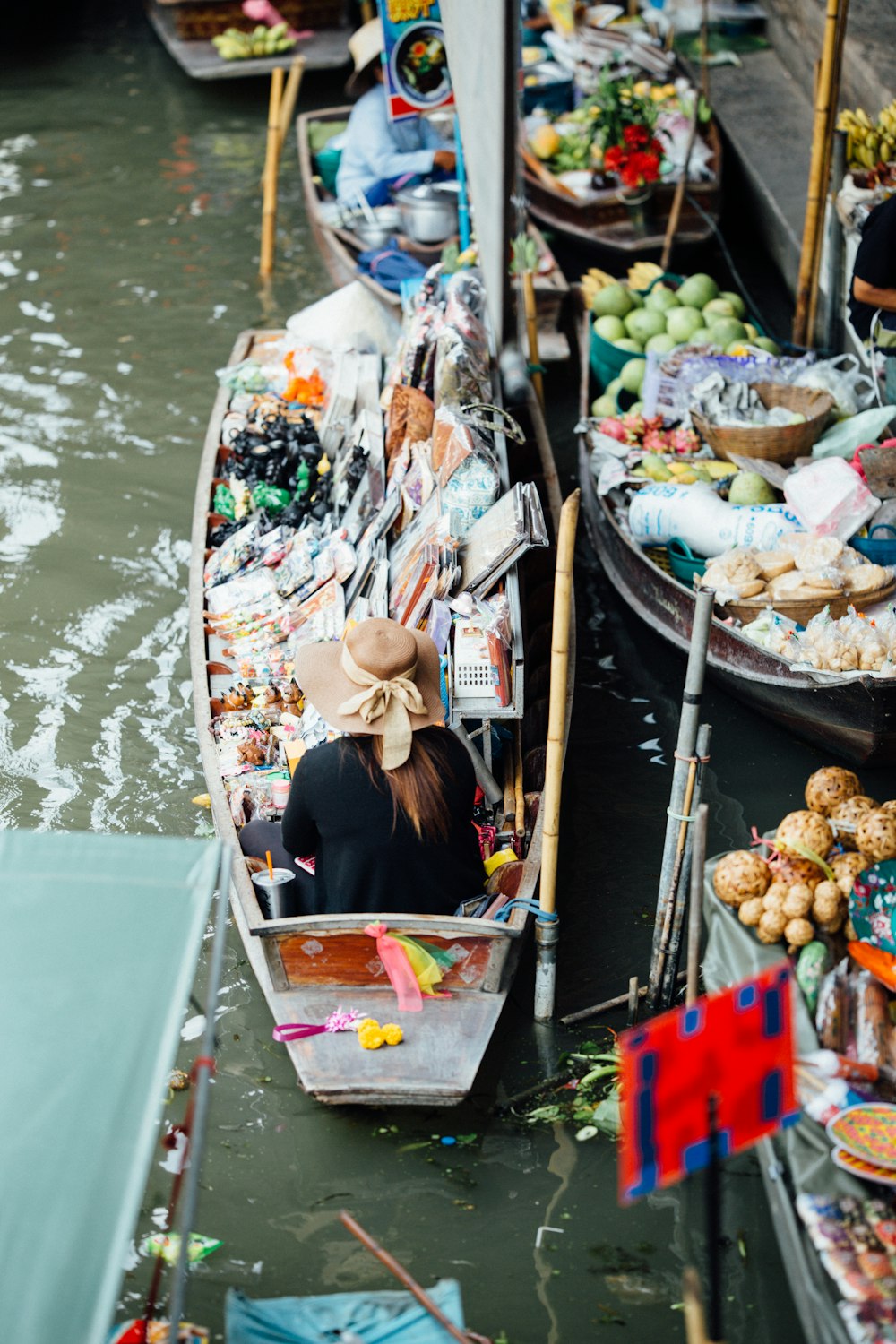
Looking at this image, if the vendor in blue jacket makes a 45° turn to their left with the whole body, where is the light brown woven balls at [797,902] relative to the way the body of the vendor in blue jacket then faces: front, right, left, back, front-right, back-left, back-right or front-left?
back-right

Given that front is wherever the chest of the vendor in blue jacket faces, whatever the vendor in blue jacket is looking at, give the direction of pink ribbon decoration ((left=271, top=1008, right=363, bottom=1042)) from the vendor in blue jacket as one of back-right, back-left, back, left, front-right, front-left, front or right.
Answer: right

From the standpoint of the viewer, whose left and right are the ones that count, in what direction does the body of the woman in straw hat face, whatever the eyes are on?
facing away from the viewer

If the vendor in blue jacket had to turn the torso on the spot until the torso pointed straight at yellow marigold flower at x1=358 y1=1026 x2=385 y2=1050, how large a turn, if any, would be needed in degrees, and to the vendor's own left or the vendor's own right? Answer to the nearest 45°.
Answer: approximately 90° to the vendor's own right

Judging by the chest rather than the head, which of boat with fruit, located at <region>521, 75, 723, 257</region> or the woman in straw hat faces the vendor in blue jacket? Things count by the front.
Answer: the woman in straw hat

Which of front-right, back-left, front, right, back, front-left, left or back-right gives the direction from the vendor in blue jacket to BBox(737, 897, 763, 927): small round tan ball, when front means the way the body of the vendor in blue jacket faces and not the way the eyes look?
right

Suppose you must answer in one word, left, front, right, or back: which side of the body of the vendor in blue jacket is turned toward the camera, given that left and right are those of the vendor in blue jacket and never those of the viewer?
right

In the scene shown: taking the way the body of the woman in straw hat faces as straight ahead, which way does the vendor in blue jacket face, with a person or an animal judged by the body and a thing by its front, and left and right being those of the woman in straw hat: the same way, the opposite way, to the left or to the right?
to the right
